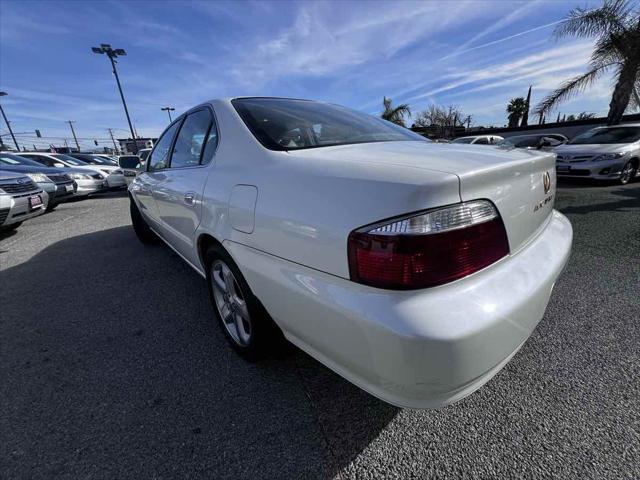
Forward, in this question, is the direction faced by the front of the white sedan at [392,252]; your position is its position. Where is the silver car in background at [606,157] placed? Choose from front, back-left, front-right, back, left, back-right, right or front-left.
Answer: right

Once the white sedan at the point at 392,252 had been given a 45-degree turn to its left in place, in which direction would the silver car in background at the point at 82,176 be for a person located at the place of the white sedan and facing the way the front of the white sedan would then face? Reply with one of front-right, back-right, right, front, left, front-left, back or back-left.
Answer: front-right

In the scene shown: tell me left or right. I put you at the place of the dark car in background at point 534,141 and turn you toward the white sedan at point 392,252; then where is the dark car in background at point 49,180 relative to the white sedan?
right

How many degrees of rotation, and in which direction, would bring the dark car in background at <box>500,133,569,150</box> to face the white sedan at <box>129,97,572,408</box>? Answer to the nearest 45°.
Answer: approximately 45° to its left

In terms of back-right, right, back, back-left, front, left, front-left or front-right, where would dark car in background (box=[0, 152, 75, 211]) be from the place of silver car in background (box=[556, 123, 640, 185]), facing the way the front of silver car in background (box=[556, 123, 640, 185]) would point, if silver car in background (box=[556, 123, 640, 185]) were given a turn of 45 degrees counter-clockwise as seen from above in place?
front-right

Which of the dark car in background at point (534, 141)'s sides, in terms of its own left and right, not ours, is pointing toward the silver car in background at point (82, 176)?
front

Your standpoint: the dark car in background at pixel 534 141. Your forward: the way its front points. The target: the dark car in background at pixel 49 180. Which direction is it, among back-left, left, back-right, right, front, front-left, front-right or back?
front

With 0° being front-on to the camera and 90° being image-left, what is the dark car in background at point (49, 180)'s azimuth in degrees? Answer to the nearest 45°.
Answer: approximately 315°

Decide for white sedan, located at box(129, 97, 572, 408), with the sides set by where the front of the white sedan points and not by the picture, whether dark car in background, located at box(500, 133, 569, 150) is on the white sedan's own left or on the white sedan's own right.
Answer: on the white sedan's own right

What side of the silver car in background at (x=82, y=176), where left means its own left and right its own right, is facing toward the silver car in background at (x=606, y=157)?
front

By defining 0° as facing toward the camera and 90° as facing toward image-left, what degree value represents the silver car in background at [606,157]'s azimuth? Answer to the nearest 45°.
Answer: approximately 45°

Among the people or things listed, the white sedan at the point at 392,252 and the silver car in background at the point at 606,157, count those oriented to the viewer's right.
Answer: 0

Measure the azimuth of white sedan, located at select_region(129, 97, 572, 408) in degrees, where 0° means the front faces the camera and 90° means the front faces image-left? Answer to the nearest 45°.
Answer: approximately 135°

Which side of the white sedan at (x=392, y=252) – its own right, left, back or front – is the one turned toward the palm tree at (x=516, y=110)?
right

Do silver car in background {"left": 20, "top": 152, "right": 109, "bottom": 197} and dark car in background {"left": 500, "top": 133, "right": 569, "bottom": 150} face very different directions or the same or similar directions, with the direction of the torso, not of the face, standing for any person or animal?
very different directions

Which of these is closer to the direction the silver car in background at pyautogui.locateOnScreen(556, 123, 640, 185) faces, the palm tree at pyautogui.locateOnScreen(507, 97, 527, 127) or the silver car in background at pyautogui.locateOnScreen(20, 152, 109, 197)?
the silver car in background

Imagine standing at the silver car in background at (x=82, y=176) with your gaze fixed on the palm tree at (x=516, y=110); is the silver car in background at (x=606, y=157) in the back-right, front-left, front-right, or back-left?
front-right
